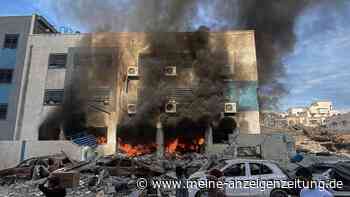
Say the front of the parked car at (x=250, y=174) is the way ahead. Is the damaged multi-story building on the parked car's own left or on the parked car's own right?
on the parked car's own right

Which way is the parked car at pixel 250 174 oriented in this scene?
to the viewer's left

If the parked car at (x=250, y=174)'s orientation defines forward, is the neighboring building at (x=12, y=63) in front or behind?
in front

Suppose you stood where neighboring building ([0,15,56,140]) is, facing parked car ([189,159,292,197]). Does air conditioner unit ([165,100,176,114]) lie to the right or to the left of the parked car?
left

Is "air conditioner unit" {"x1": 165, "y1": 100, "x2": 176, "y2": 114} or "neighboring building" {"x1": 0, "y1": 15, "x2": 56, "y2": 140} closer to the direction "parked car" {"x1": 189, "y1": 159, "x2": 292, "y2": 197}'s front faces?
the neighboring building
